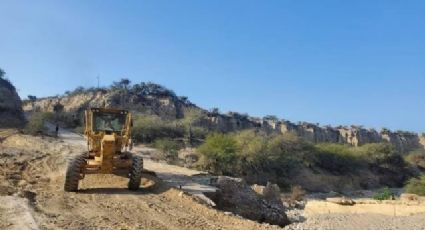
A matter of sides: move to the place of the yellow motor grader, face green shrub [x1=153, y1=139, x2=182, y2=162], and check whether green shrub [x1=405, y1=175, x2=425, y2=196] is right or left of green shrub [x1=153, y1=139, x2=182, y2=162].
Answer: right

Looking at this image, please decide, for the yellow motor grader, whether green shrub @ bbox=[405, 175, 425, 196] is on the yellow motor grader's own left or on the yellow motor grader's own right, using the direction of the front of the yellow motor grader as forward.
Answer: on the yellow motor grader's own left

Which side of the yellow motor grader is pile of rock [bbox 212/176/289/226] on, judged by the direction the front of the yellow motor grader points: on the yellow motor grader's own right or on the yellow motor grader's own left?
on the yellow motor grader's own left

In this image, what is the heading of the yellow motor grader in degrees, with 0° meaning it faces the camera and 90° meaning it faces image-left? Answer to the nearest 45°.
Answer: approximately 0°

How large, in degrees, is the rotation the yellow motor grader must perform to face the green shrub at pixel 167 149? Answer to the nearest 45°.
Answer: approximately 180°

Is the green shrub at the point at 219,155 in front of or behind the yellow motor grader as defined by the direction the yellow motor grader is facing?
behind
